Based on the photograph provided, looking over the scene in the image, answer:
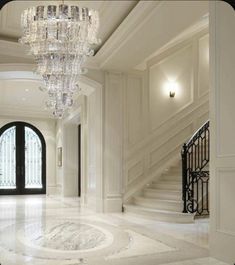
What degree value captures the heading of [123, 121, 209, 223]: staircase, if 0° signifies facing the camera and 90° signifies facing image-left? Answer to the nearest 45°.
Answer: approximately 45°

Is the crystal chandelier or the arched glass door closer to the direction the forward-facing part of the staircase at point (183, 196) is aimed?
the crystal chandelier

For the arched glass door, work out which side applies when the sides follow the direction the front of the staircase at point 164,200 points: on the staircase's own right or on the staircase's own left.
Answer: on the staircase's own right

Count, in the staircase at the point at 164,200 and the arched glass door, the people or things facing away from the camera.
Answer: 0

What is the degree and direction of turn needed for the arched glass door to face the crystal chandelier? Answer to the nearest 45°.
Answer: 0° — it already faces it

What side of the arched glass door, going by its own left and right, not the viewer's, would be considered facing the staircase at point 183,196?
front

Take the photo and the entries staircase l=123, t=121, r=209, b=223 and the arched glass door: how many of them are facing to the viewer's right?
0

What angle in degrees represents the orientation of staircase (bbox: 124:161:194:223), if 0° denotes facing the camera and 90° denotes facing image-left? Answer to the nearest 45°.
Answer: approximately 45°

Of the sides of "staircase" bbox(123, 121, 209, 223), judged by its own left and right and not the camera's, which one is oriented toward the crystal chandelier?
front

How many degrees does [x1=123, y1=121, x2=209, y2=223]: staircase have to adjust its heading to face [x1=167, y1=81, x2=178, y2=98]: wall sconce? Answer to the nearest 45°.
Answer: approximately 135° to its right
